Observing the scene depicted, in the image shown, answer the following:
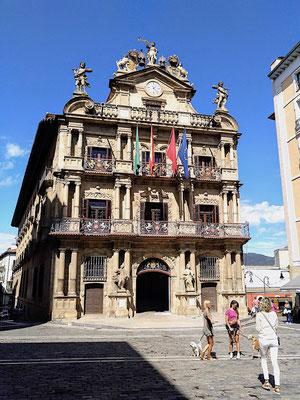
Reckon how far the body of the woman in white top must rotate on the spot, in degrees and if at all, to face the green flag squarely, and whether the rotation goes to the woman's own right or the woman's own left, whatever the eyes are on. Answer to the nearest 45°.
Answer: approximately 45° to the woman's own left

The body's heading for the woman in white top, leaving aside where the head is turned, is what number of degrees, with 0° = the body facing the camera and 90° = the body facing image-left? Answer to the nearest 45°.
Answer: approximately 180°

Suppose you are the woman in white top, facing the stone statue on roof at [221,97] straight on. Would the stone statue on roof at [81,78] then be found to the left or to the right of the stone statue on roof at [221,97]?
left

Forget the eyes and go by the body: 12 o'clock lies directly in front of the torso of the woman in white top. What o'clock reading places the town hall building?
The town hall building is roughly at 11 o'clock from the woman in white top.

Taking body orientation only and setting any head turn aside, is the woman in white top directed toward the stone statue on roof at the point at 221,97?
yes
